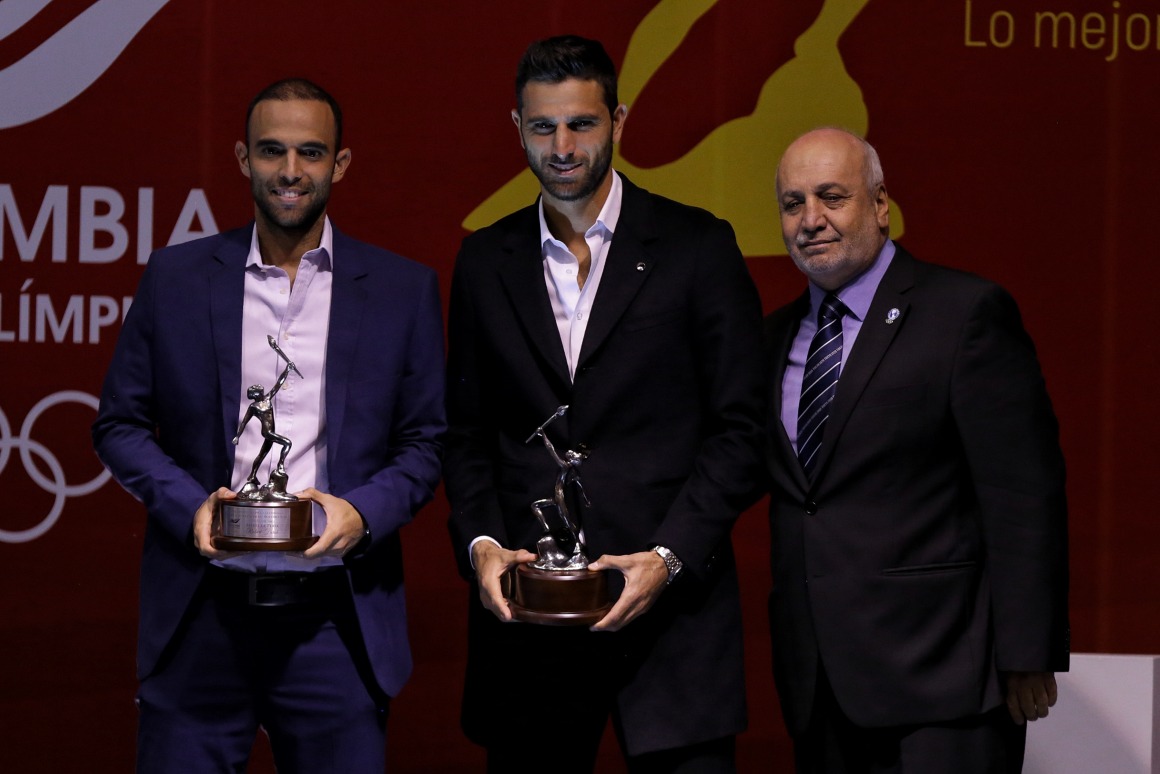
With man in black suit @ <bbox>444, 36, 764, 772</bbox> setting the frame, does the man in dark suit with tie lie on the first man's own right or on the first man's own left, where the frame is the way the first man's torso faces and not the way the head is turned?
on the first man's own left

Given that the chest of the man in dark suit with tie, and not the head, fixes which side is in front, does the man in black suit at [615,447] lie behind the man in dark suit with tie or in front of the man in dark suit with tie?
in front

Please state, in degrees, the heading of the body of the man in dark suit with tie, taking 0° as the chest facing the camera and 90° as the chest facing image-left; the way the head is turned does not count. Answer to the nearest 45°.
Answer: approximately 45°

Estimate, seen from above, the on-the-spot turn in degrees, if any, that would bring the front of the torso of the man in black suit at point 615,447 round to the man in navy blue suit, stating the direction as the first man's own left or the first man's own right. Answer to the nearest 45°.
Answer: approximately 90° to the first man's own right

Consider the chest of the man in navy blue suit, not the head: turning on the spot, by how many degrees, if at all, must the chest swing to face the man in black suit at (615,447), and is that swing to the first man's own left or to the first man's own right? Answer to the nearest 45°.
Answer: approximately 45° to the first man's own left

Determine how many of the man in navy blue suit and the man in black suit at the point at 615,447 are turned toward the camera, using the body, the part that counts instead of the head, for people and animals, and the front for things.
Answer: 2

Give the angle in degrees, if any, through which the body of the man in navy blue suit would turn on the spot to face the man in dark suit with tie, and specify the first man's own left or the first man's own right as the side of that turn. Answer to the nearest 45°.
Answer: approximately 90° to the first man's own left

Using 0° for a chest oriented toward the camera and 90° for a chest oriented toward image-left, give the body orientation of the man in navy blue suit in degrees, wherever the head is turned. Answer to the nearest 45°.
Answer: approximately 0°
